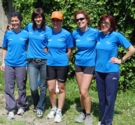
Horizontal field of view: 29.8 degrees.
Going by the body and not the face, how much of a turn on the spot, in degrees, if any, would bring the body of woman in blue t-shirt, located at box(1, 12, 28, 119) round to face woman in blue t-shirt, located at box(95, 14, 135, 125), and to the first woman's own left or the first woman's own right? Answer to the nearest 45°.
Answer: approximately 45° to the first woman's own left

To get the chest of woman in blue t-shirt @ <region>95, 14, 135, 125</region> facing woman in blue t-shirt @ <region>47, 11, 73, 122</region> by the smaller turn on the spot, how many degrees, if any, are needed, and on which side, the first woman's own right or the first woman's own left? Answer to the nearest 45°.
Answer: approximately 45° to the first woman's own right

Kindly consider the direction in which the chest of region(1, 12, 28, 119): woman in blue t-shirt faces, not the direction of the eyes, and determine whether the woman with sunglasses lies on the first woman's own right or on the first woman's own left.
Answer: on the first woman's own left

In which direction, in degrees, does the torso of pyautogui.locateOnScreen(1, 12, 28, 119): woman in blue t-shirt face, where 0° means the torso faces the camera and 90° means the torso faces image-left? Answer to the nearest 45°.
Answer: approximately 0°

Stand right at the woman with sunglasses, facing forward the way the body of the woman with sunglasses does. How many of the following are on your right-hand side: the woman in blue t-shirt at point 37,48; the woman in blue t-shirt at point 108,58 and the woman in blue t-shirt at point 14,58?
2

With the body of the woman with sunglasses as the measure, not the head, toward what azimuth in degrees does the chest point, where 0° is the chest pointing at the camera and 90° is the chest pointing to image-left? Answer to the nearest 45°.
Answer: approximately 0°

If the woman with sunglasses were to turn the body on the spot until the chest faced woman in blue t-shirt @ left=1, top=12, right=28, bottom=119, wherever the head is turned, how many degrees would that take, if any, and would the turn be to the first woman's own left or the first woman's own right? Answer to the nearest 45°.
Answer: approximately 90° to the first woman's own right

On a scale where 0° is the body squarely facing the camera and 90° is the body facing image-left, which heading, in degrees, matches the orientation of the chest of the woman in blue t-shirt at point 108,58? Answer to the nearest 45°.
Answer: approximately 45°

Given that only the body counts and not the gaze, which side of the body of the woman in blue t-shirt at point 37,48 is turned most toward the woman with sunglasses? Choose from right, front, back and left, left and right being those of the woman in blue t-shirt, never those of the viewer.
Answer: left
